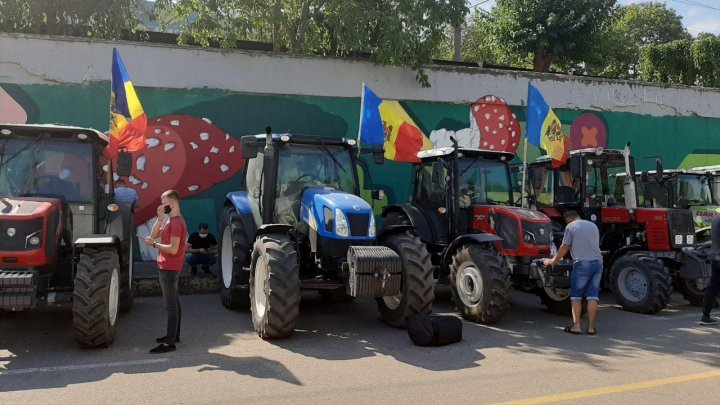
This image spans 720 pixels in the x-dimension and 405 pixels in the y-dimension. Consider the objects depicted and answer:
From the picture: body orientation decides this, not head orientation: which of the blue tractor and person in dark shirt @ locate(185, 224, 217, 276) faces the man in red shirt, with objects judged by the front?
the person in dark shirt

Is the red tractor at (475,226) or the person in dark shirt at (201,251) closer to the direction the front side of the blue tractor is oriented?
the red tractor

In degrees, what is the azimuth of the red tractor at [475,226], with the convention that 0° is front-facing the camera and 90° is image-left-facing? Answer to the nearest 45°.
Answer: approximately 315°

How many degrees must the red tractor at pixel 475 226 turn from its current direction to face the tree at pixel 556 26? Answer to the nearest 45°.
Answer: approximately 135° to its left

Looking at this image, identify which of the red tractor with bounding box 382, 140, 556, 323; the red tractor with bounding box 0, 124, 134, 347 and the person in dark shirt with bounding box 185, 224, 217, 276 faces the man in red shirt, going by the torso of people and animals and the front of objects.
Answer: the person in dark shirt

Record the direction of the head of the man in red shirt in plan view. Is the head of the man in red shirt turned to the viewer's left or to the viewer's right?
to the viewer's left

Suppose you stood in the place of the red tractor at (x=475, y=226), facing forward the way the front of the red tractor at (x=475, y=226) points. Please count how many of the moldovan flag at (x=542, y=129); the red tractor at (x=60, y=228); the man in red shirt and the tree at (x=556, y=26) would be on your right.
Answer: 2

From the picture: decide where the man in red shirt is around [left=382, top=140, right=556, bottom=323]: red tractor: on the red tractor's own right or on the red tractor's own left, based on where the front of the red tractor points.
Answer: on the red tractor's own right

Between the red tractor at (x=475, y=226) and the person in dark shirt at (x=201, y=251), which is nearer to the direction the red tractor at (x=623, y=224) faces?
the red tractor

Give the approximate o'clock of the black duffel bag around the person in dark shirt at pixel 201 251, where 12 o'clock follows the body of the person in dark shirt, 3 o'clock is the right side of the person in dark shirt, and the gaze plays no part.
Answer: The black duffel bag is roughly at 11 o'clock from the person in dark shirt.
